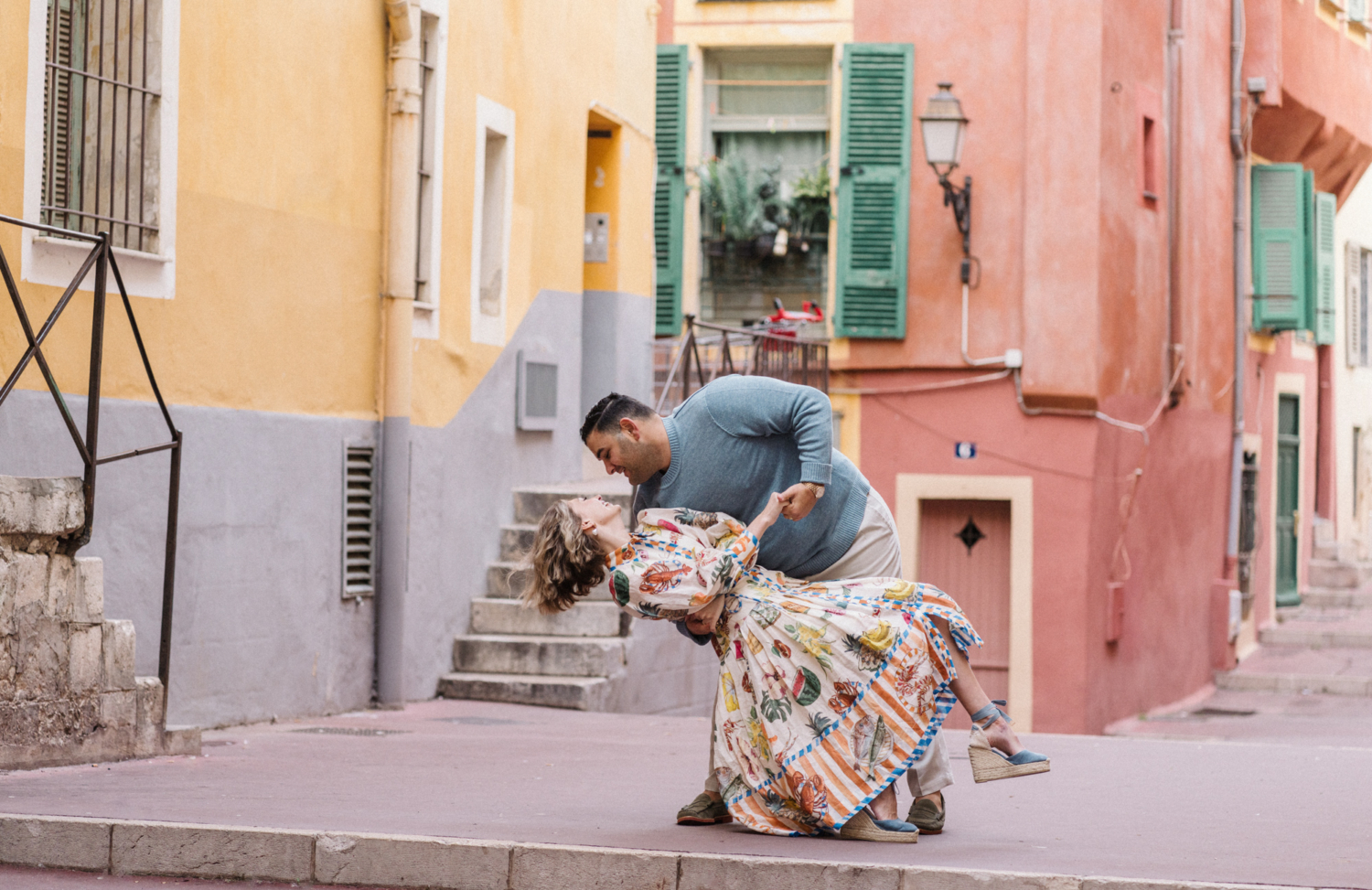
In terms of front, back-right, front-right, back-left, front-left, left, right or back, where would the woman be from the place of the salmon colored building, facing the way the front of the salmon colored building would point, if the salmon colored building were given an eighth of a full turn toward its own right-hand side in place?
front-left

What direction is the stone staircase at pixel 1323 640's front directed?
toward the camera

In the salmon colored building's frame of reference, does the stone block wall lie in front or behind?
in front

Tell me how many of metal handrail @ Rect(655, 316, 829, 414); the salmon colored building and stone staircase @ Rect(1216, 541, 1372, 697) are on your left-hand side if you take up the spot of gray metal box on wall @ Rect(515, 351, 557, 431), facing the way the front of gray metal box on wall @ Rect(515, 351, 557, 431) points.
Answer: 3

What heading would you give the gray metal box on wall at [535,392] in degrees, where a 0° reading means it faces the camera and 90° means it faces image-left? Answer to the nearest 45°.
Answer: approximately 315°

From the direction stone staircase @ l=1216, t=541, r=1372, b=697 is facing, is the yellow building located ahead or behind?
ahead

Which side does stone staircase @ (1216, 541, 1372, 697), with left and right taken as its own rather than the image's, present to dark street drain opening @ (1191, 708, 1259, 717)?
front

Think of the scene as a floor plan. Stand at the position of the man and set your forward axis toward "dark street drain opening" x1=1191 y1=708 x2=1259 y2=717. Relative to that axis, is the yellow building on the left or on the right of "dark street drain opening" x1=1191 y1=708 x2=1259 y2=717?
left

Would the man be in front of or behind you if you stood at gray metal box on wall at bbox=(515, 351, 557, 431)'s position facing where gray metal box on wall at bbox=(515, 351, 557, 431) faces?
in front

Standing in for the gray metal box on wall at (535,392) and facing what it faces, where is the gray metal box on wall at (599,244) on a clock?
the gray metal box on wall at (599,244) is roughly at 8 o'clock from the gray metal box on wall at (535,392).
